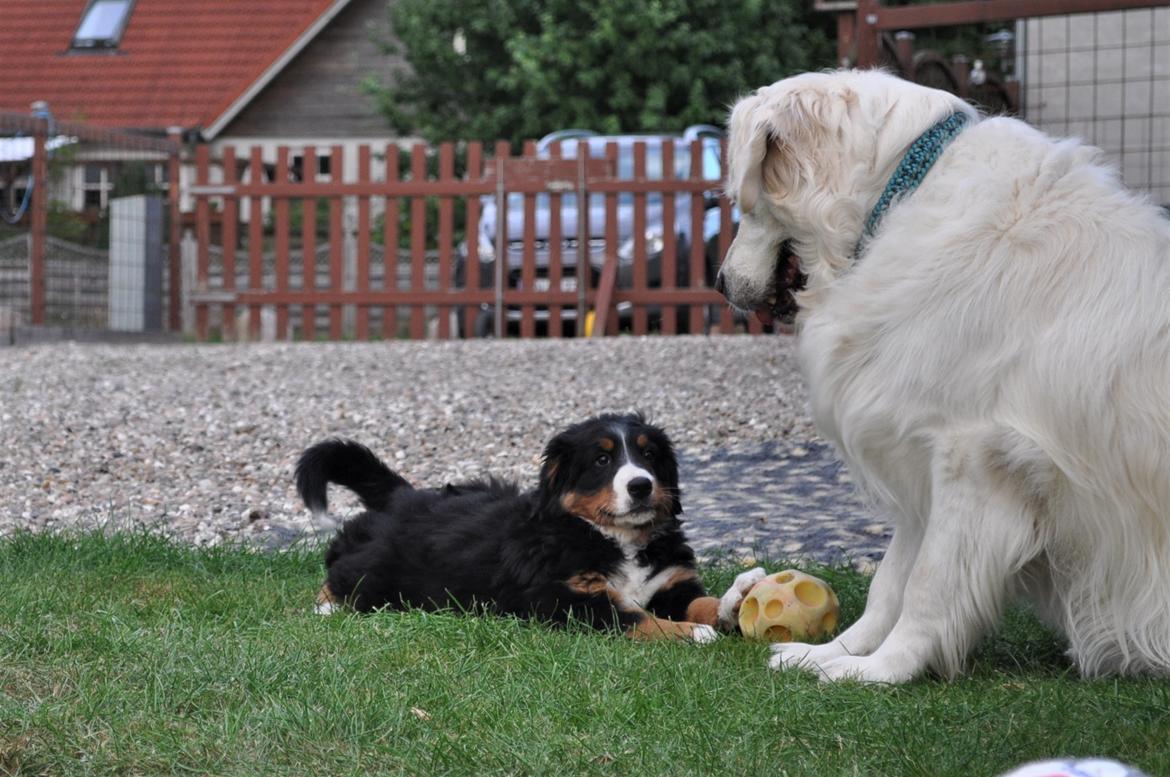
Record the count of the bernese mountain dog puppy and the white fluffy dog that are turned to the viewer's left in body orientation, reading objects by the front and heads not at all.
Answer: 1

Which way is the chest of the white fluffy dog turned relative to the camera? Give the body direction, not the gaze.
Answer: to the viewer's left

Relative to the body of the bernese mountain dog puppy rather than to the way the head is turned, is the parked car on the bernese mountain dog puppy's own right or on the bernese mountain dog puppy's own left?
on the bernese mountain dog puppy's own left

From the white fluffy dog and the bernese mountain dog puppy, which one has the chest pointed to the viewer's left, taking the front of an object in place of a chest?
the white fluffy dog

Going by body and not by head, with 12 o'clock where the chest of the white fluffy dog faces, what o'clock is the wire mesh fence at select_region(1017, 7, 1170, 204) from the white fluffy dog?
The wire mesh fence is roughly at 3 o'clock from the white fluffy dog.

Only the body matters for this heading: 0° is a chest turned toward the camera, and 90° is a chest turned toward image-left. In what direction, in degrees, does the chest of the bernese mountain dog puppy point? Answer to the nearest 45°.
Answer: approximately 315°

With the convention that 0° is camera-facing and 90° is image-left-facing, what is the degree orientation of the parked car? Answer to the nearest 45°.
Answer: approximately 45°

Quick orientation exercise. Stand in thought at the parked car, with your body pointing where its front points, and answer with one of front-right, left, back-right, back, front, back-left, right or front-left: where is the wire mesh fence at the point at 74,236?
front-right

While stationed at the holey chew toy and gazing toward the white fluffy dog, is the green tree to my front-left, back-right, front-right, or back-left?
back-left

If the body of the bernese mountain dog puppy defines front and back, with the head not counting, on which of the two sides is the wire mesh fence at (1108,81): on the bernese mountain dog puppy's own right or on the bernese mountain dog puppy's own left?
on the bernese mountain dog puppy's own left
